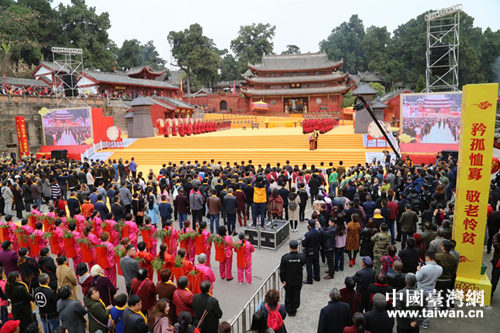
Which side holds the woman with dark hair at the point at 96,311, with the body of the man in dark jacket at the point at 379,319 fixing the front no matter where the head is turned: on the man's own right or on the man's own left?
on the man's own left

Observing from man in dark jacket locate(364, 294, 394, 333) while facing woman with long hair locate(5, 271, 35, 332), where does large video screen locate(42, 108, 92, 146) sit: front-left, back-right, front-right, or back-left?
front-right

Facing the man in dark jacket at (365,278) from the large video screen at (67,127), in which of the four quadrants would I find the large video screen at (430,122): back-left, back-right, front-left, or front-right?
front-left

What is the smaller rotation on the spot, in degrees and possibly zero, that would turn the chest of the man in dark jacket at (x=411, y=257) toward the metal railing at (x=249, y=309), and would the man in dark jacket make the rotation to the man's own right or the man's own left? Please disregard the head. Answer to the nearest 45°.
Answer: approximately 135° to the man's own left

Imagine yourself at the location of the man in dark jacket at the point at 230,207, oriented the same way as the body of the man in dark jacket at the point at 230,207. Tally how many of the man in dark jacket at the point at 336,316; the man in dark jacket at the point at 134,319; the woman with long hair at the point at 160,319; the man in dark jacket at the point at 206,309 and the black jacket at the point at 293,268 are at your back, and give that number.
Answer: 5

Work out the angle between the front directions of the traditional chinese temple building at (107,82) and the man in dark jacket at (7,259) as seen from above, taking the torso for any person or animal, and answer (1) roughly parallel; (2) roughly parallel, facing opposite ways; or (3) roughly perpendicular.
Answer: roughly perpendicular

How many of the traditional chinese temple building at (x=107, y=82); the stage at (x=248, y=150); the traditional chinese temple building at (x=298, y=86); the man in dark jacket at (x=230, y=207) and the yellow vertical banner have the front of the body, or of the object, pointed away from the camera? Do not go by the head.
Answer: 1

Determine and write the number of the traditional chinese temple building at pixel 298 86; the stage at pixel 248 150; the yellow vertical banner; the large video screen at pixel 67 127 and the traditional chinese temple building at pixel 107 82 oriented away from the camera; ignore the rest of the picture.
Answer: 0

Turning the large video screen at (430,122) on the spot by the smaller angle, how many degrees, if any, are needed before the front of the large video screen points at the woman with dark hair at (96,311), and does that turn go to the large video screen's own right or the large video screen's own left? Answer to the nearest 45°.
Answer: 0° — it already faces them

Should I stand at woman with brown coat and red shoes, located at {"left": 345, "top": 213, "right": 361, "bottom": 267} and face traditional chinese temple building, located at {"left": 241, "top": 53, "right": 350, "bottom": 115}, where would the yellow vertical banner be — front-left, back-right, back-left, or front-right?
back-right

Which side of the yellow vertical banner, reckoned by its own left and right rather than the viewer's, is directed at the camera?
front

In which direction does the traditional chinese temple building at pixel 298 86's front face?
toward the camera

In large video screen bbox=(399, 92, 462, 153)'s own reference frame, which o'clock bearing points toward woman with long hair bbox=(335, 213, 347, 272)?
The woman with long hair is roughly at 12 o'clock from the large video screen.

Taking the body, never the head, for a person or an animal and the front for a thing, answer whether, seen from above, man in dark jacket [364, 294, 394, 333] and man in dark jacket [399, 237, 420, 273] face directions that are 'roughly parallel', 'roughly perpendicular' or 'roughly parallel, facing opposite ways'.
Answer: roughly parallel

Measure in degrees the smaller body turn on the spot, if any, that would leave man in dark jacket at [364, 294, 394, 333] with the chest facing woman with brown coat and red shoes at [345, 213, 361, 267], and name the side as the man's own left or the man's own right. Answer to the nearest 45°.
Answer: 0° — they already face them

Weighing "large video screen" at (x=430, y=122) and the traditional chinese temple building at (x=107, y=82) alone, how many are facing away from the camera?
0

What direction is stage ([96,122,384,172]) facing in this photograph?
toward the camera

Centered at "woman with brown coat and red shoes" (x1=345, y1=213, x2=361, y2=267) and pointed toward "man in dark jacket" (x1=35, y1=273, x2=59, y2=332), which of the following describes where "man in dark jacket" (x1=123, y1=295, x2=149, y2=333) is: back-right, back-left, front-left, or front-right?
front-left

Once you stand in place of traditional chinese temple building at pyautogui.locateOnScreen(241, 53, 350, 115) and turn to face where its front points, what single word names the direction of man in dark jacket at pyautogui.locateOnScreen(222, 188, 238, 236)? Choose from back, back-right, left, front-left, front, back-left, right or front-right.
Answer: front

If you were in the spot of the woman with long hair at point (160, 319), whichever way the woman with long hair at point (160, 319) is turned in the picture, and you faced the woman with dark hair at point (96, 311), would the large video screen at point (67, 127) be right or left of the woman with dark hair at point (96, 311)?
right

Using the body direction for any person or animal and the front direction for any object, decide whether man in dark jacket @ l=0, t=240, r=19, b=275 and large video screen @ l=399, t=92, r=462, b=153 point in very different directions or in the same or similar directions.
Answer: very different directions
